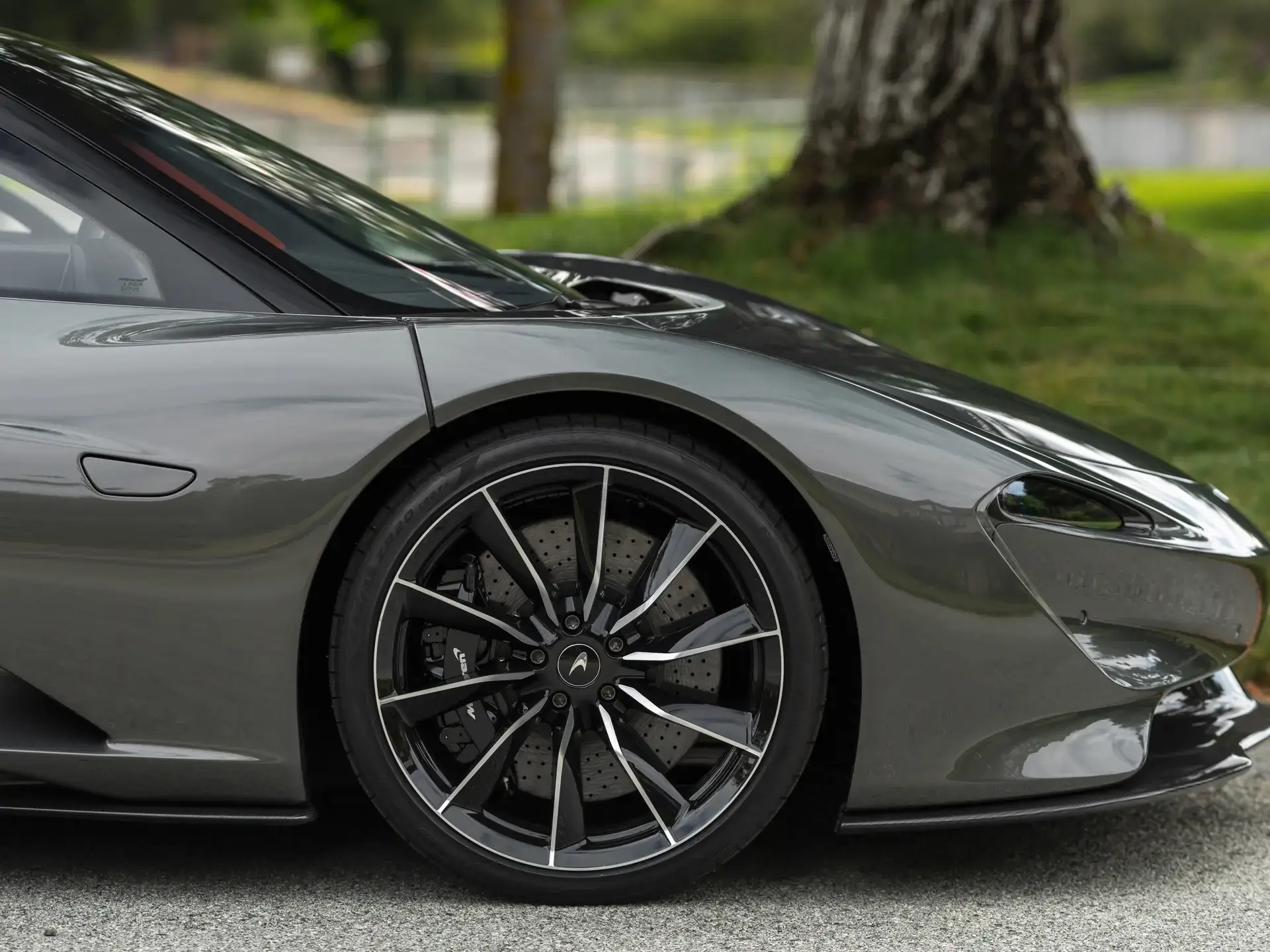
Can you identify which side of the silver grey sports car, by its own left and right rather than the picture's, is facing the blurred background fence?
left

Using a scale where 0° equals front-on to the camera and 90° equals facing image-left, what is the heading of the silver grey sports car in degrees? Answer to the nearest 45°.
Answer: approximately 270°

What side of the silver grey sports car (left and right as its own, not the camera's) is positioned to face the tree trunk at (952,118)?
left

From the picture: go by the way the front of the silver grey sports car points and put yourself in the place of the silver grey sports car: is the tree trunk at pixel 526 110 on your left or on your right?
on your left
